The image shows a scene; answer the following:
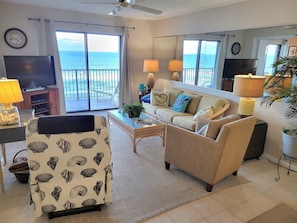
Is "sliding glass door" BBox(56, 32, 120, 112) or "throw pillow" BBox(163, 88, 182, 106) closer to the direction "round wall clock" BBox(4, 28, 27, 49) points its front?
the throw pillow

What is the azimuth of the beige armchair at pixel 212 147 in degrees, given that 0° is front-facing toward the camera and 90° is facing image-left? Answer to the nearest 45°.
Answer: approximately 135°

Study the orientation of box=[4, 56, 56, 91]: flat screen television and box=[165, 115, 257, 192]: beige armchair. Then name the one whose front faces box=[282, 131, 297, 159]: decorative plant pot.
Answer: the flat screen television

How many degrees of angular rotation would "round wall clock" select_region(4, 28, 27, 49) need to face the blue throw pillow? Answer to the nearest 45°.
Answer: approximately 45° to its left

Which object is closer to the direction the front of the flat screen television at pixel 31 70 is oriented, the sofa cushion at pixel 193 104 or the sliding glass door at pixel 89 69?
the sofa cushion

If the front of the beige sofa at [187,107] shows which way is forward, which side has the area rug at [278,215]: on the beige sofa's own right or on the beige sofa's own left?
on the beige sofa's own left

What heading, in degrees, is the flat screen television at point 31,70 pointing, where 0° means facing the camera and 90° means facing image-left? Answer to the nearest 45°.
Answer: approximately 315°

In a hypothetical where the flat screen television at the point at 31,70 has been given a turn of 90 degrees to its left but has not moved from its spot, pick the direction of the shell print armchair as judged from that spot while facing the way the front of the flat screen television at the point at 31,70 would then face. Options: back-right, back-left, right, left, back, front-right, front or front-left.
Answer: back-right

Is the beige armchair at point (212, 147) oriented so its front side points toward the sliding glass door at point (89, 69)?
yes

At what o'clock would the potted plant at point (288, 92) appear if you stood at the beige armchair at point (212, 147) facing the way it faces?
The potted plant is roughly at 3 o'clock from the beige armchair.

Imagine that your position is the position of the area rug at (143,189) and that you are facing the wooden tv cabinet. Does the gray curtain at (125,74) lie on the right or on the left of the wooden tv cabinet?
right

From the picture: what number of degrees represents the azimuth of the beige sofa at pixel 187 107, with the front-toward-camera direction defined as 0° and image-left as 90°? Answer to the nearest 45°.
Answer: approximately 45°

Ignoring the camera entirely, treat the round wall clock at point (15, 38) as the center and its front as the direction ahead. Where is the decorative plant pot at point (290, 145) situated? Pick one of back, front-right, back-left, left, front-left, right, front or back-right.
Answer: front-left

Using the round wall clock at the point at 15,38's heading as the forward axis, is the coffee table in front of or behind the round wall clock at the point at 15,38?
in front
